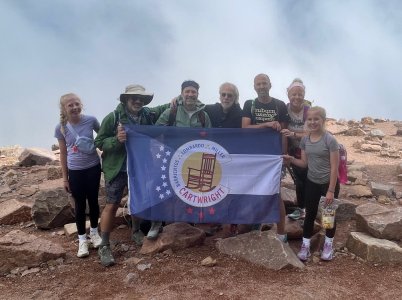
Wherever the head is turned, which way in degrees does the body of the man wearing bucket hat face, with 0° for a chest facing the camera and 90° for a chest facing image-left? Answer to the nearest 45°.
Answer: approximately 315°

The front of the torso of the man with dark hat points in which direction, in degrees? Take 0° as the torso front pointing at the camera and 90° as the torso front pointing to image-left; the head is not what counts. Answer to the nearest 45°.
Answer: approximately 0°

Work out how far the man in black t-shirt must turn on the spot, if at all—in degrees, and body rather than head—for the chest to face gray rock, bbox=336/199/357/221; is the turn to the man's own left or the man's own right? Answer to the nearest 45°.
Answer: approximately 135° to the man's own left

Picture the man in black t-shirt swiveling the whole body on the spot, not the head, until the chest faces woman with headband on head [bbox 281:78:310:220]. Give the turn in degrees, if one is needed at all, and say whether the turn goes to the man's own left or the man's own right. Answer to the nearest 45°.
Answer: approximately 90° to the man's own left
